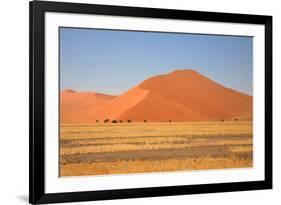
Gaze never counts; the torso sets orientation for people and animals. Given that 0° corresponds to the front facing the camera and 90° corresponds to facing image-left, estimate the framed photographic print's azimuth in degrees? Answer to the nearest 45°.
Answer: approximately 315°
